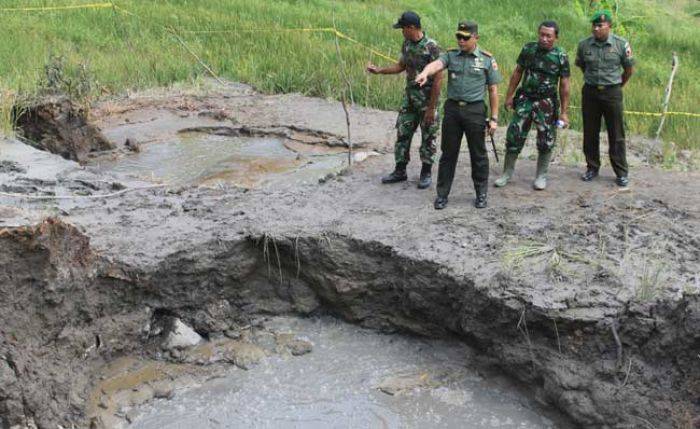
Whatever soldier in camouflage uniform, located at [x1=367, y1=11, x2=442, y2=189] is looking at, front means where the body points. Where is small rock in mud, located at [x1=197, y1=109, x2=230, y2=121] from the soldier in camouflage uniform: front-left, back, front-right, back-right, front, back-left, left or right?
right

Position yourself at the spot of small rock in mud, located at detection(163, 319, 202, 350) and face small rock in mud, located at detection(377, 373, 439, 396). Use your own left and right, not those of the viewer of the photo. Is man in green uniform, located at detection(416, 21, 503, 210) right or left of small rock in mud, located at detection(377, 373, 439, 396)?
left

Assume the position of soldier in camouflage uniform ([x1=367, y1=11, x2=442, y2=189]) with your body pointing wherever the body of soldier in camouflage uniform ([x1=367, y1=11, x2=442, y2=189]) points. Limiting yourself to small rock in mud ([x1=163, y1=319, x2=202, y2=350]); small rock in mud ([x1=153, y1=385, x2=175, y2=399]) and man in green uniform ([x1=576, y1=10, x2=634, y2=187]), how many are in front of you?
2

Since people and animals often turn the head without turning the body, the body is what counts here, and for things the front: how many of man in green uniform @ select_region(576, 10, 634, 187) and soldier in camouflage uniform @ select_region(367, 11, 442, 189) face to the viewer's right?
0

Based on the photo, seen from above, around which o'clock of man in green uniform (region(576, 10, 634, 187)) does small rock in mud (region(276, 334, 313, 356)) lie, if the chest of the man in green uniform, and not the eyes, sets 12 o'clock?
The small rock in mud is roughly at 1 o'clock from the man in green uniform.

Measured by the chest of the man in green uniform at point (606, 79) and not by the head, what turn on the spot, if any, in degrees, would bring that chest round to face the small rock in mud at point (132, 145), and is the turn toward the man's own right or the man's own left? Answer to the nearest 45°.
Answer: approximately 90° to the man's own right

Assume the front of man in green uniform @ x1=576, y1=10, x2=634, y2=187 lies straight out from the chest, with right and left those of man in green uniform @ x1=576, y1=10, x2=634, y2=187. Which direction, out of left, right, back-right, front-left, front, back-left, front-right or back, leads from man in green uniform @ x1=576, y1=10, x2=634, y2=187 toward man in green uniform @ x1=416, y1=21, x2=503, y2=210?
front-right

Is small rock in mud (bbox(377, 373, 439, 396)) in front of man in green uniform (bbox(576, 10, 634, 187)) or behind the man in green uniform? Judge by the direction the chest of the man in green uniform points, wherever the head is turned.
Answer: in front

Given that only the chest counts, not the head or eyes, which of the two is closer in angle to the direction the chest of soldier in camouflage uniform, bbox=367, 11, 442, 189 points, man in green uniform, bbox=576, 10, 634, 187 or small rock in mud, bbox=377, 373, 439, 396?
the small rock in mud

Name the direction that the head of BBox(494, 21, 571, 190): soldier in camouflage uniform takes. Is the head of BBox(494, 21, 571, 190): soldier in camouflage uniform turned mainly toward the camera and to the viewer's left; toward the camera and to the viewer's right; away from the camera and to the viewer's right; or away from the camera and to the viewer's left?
toward the camera and to the viewer's left

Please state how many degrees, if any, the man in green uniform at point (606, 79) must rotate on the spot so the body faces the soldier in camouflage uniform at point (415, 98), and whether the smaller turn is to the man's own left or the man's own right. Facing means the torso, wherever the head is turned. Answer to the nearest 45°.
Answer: approximately 90° to the man's own right

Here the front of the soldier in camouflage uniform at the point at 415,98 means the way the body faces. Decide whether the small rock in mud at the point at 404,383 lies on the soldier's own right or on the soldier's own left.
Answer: on the soldier's own left

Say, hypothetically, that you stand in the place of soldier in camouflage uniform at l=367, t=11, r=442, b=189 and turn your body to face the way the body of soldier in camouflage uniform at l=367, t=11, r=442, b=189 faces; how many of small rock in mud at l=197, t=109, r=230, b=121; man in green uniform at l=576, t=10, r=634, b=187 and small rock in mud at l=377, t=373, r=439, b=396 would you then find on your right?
1

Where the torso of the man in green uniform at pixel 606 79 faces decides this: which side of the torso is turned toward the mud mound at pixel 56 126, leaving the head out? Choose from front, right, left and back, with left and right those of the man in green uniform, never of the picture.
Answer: right

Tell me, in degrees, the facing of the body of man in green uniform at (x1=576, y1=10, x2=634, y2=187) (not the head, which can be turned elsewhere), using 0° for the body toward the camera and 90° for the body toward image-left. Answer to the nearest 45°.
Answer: approximately 0°

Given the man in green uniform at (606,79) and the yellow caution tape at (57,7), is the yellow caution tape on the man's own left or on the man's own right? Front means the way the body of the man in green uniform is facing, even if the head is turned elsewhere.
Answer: on the man's own right

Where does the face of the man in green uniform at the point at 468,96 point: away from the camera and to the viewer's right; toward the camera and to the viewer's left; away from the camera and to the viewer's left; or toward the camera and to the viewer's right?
toward the camera and to the viewer's left
